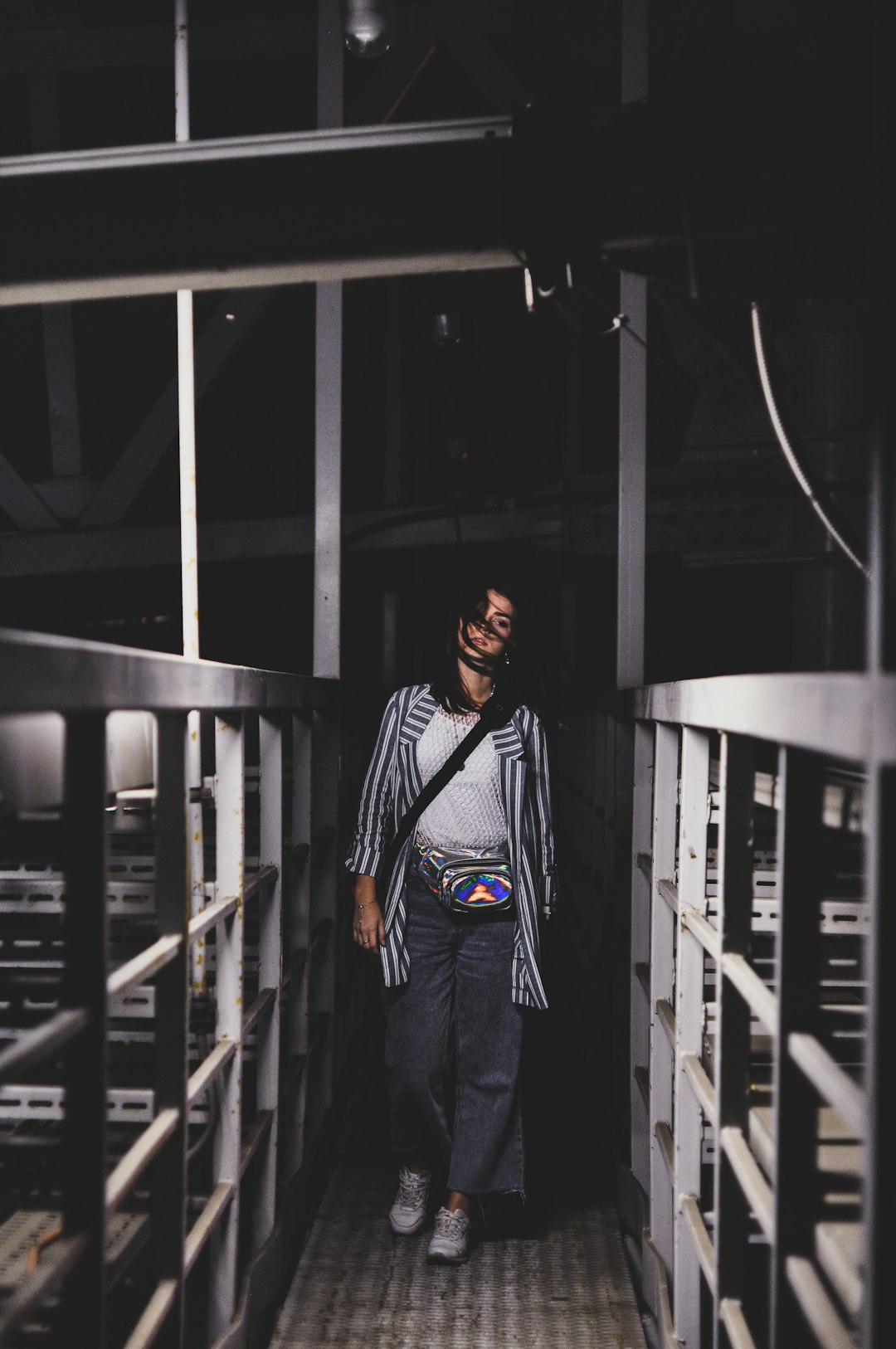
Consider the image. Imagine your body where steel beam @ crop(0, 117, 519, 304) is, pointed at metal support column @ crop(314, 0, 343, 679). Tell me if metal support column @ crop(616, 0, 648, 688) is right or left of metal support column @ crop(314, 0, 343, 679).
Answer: right

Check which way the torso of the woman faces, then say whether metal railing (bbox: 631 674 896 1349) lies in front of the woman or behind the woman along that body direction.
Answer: in front

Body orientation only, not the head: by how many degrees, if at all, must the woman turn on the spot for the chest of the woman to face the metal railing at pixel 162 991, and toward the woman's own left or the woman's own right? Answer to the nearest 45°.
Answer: approximately 45° to the woman's own right

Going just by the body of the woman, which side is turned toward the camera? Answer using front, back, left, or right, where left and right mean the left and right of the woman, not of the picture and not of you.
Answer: front
